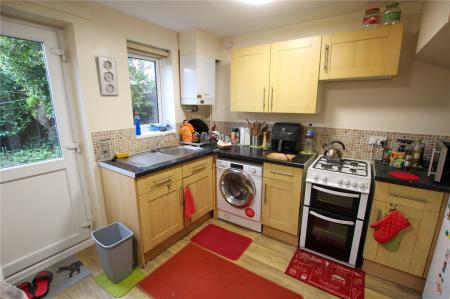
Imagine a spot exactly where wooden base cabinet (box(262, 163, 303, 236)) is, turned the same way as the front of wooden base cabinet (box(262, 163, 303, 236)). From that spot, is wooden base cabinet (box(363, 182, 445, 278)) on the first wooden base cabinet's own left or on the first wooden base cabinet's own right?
on the first wooden base cabinet's own left

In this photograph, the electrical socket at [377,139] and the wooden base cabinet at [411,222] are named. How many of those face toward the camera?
2

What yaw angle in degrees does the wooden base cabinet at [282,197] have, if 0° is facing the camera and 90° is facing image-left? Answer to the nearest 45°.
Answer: approximately 45°

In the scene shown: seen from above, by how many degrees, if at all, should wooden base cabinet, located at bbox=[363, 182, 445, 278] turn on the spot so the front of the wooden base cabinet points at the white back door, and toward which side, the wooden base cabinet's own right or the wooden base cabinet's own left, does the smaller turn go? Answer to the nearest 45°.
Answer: approximately 45° to the wooden base cabinet's own right

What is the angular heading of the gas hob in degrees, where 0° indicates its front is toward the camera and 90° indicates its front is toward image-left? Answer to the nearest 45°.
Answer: approximately 0°
